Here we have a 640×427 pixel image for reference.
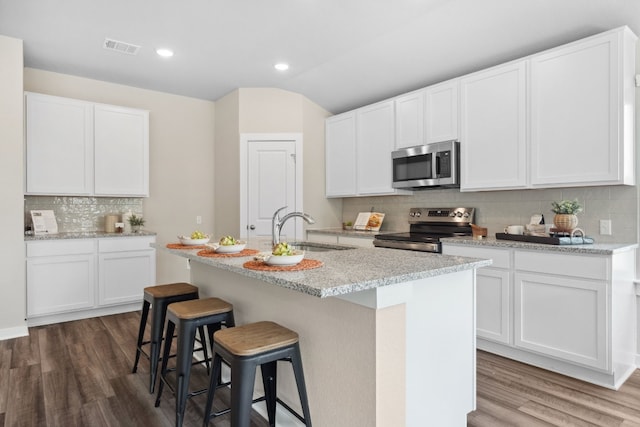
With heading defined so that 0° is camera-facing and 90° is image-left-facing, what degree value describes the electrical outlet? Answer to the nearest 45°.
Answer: approximately 0°

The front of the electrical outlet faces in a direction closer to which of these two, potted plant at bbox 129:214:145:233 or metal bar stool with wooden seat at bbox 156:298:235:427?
the metal bar stool with wooden seat

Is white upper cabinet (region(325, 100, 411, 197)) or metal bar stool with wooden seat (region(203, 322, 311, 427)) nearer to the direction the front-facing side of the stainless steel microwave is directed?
the metal bar stool with wooden seat

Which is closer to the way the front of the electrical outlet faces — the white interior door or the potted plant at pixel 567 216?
the potted plant

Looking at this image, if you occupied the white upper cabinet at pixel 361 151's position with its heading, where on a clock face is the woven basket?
The woven basket is roughly at 9 o'clock from the white upper cabinet.

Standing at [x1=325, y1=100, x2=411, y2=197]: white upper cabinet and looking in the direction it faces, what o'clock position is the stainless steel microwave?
The stainless steel microwave is roughly at 9 o'clock from the white upper cabinet.

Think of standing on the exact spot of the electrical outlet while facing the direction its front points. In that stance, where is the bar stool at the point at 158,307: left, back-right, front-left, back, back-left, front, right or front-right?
front-right
